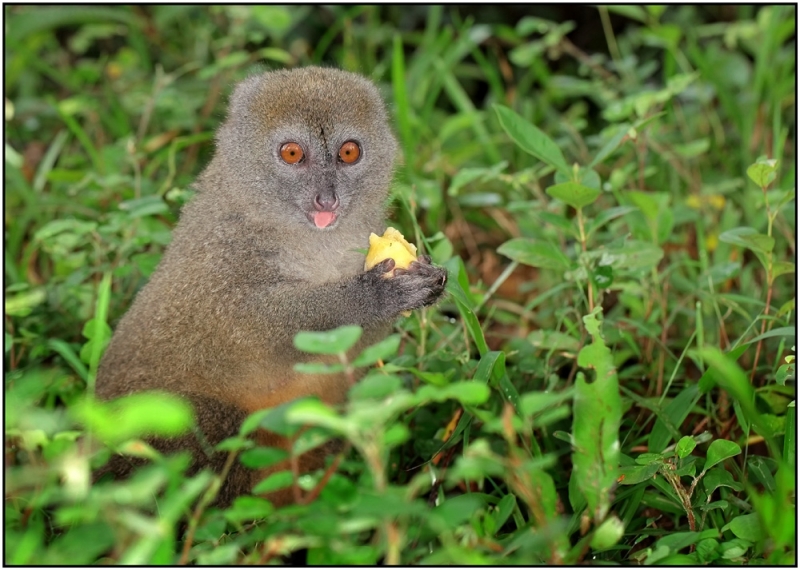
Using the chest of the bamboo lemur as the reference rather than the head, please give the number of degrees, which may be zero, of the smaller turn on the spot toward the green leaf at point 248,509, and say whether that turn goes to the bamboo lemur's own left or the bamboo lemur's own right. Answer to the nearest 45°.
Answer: approximately 45° to the bamboo lemur's own right

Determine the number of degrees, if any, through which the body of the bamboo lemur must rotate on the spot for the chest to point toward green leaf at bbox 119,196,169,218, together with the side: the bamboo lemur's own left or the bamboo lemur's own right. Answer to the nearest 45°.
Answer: approximately 180°

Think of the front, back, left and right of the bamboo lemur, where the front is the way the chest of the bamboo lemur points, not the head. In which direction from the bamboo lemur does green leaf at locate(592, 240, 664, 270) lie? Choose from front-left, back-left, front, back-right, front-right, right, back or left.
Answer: front-left

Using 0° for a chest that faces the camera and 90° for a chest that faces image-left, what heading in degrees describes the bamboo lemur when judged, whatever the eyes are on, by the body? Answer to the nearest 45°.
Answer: approximately 315°

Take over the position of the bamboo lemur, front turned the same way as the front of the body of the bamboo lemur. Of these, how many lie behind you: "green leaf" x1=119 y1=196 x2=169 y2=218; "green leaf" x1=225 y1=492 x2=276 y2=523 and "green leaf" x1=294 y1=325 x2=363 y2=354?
1

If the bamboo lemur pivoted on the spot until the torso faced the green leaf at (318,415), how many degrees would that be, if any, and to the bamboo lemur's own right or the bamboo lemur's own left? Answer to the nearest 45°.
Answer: approximately 45° to the bamboo lemur's own right
